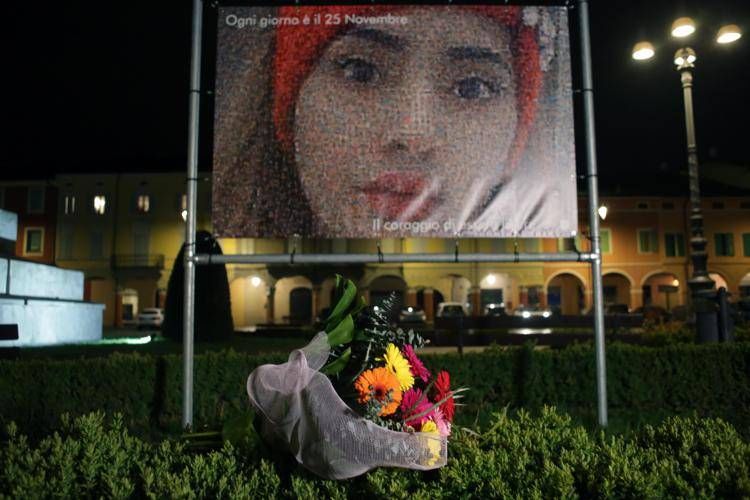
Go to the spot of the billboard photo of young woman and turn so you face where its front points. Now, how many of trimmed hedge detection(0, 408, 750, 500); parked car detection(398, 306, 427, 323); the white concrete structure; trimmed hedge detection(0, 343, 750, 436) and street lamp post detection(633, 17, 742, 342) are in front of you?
1

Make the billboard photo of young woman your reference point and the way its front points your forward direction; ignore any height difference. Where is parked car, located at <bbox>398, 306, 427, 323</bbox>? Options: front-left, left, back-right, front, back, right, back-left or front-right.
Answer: back

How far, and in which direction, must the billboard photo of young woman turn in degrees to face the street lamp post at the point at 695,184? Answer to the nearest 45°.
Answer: approximately 135° to its left

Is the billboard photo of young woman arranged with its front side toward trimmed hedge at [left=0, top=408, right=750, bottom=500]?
yes

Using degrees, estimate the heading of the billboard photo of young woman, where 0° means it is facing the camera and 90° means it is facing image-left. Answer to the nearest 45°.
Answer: approximately 0°

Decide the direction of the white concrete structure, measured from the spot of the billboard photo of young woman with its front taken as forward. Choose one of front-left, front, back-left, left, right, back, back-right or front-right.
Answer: back-right

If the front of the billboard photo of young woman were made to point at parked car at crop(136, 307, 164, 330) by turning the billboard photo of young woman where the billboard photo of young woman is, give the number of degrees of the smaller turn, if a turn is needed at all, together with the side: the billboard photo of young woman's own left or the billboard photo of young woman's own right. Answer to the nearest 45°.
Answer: approximately 135° to the billboard photo of young woman's own right

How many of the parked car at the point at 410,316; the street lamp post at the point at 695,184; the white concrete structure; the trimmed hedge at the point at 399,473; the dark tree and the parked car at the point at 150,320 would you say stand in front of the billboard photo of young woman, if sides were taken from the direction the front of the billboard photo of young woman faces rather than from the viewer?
1

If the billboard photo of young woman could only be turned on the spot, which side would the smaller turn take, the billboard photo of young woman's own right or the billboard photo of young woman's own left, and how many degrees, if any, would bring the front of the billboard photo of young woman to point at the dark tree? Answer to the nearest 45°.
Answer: approximately 135° to the billboard photo of young woman's own right

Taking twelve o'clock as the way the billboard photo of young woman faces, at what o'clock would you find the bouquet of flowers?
The bouquet of flowers is roughly at 12 o'clock from the billboard photo of young woman.
